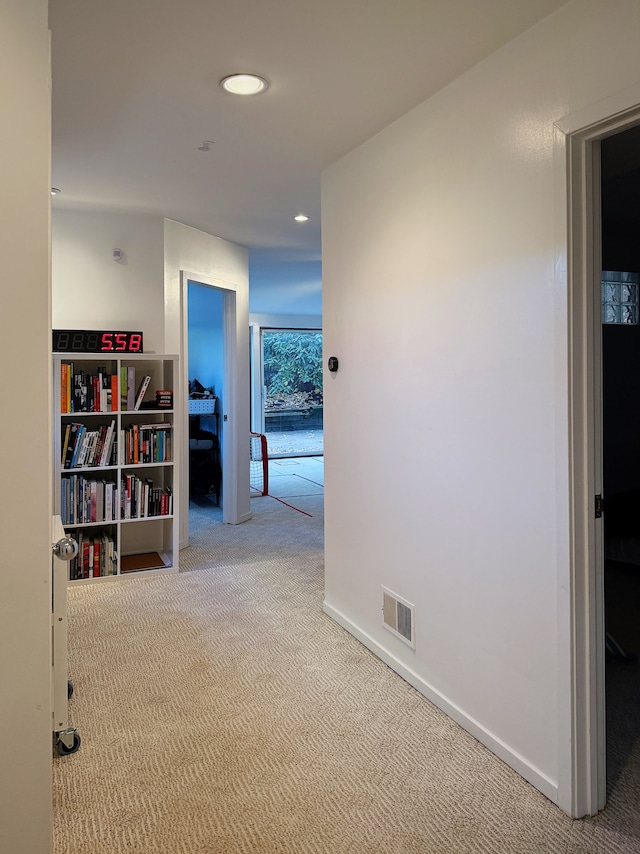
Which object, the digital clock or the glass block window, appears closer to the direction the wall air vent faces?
the digital clock

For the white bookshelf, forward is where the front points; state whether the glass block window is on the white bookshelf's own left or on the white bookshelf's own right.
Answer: on the white bookshelf's own left

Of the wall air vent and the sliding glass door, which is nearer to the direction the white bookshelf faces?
the wall air vent

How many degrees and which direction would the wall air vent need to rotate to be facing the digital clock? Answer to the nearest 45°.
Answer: approximately 90° to its right

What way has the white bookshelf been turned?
toward the camera

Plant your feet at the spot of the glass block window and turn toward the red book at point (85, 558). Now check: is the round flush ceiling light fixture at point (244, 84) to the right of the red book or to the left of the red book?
left

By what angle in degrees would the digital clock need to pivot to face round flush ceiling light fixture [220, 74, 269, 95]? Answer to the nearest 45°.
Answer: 0° — it already faces it

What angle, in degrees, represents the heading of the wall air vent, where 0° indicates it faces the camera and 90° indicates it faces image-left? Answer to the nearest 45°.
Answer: approximately 45°

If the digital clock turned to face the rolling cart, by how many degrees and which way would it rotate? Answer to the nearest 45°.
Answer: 0° — it already faces it

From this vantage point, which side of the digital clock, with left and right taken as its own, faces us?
front

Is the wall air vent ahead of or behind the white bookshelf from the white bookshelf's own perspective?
ahead

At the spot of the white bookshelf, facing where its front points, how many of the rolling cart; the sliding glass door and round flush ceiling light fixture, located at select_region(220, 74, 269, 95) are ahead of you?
2

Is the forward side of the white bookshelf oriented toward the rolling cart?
yes
